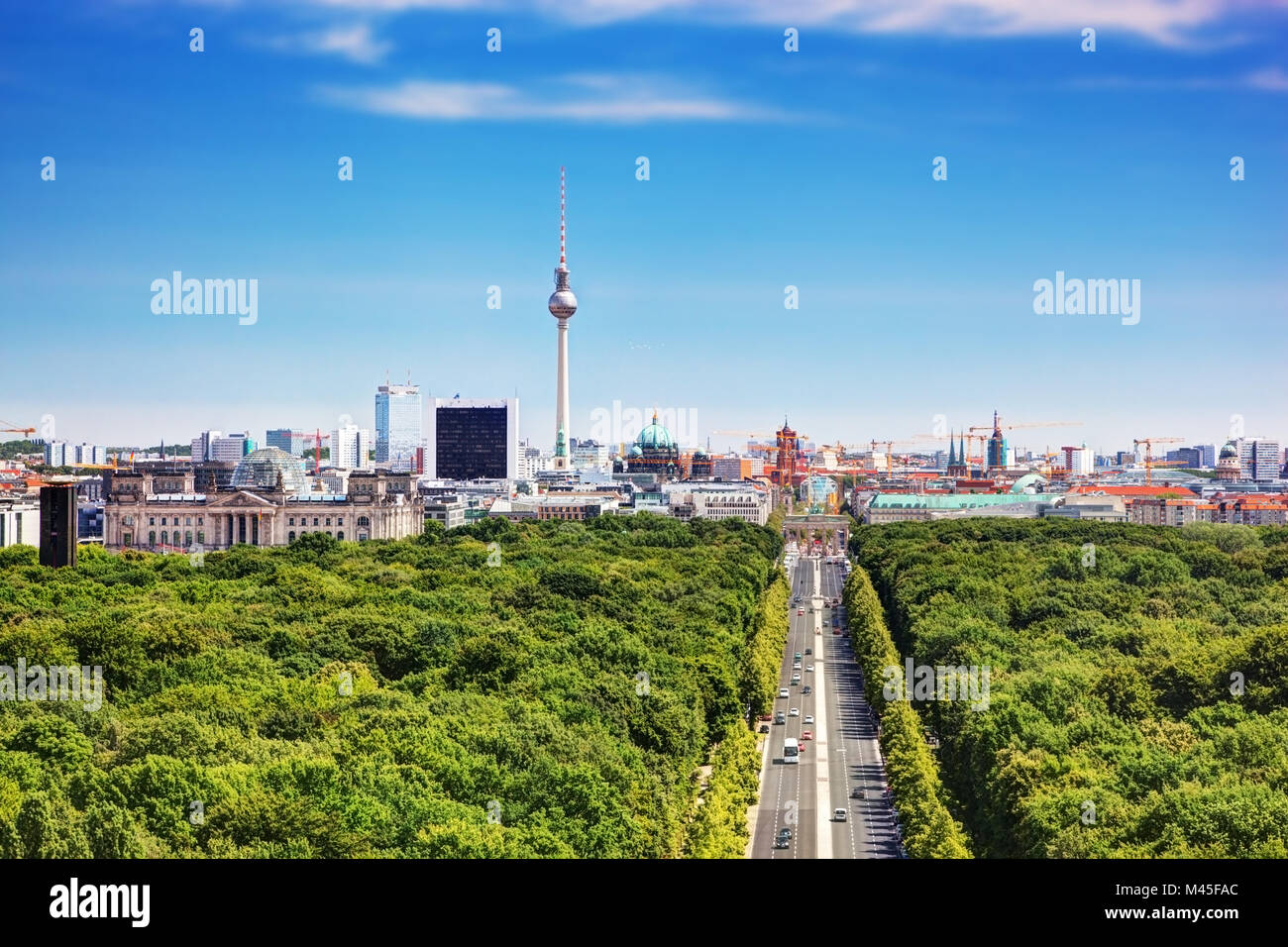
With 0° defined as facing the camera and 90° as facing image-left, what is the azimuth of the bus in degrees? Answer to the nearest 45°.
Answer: approximately 0°
